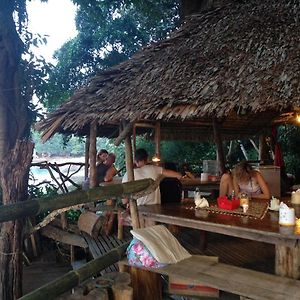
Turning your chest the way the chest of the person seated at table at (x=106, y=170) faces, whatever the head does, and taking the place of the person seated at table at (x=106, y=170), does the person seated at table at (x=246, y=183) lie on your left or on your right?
on your right

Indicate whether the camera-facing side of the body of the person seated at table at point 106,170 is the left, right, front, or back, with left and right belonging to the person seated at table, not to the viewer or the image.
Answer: right

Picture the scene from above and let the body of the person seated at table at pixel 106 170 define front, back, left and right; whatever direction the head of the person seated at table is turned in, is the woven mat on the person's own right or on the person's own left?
on the person's own right

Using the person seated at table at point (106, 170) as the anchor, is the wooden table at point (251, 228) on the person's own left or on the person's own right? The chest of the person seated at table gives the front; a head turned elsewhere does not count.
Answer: on the person's own right

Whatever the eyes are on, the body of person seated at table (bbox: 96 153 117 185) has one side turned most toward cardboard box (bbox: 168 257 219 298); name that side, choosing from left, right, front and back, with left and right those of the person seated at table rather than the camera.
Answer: right

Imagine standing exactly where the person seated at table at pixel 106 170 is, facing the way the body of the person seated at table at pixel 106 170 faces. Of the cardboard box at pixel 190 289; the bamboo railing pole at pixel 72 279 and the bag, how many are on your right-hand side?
3
